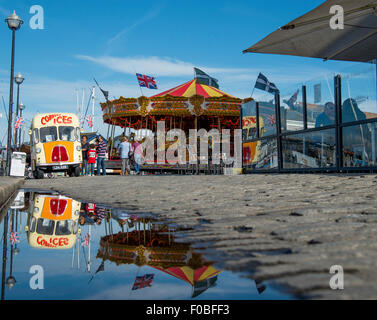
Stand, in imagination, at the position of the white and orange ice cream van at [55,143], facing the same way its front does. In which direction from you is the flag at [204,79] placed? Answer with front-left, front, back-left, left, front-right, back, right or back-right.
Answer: back-left

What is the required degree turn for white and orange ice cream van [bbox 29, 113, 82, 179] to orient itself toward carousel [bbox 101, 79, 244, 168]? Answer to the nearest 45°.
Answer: approximately 135° to its left

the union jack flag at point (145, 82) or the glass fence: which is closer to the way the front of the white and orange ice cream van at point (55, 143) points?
the glass fence

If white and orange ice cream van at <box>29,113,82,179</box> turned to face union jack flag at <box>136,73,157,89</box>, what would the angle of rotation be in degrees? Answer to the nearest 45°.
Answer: approximately 135° to its left

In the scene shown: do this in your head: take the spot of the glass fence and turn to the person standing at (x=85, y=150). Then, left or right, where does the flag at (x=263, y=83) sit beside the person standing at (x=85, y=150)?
right

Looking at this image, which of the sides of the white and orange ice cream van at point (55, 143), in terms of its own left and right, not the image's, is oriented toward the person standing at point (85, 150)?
left

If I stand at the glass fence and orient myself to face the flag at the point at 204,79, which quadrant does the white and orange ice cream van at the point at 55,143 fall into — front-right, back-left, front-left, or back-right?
front-left

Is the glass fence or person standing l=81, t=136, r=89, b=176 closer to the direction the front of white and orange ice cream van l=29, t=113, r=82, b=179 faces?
the glass fence

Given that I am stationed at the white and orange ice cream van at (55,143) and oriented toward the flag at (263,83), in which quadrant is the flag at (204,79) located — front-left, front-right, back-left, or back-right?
front-left

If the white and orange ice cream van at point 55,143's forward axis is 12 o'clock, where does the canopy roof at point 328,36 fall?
The canopy roof is roughly at 11 o'clock from the white and orange ice cream van.

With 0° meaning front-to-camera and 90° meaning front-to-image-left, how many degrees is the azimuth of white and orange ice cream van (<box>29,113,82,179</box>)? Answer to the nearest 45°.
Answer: approximately 0°

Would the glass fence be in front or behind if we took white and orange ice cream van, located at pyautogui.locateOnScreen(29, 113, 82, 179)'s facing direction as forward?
in front

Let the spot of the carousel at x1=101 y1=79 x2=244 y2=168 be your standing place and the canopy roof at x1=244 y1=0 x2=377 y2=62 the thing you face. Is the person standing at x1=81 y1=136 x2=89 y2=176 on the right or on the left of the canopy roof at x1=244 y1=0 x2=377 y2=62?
right

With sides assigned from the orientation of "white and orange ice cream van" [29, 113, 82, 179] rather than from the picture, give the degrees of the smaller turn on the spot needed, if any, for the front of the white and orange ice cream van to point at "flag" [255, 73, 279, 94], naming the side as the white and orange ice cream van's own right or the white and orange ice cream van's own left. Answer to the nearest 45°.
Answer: approximately 90° to the white and orange ice cream van's own left

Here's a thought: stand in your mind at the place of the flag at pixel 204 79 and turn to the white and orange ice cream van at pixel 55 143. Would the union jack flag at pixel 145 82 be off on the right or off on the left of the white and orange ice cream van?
right
